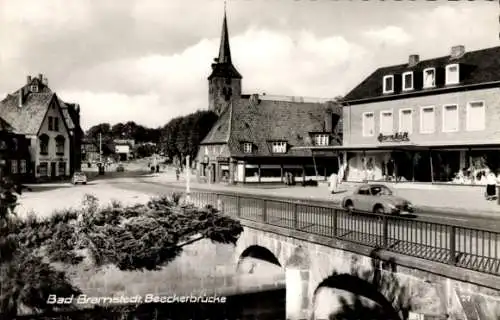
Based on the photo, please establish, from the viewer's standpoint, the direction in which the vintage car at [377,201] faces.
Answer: facing the viewer and to the right of the viewer

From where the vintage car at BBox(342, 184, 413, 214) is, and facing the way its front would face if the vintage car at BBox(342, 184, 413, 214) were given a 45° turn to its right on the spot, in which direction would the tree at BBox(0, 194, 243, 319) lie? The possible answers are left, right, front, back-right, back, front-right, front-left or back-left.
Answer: front-right

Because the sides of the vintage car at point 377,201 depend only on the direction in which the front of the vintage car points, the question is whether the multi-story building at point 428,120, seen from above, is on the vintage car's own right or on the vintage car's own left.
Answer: on the vintage car's own left

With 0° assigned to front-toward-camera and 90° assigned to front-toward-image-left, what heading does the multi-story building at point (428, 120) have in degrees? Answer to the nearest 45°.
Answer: approximately 45°

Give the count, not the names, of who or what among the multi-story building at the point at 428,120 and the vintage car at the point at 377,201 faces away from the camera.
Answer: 0

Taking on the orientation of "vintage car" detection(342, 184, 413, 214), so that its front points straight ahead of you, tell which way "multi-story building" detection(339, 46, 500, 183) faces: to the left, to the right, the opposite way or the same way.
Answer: to the right

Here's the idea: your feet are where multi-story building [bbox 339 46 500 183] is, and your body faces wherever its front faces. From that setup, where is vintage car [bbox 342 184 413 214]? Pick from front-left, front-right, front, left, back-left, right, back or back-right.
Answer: front-left
